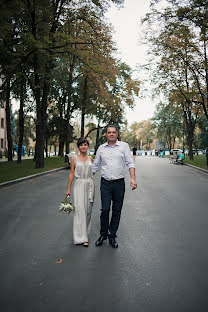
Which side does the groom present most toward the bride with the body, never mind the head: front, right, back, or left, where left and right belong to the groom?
right

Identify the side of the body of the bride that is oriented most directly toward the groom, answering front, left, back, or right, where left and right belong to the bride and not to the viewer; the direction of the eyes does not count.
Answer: left

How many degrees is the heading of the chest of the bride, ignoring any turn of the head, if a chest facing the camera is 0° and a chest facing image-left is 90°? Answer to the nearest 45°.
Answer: approximately 0°

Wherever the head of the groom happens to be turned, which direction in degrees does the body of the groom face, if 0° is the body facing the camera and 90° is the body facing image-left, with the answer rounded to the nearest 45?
approximately 0°

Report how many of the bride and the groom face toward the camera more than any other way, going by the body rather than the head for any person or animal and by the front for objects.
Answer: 2
